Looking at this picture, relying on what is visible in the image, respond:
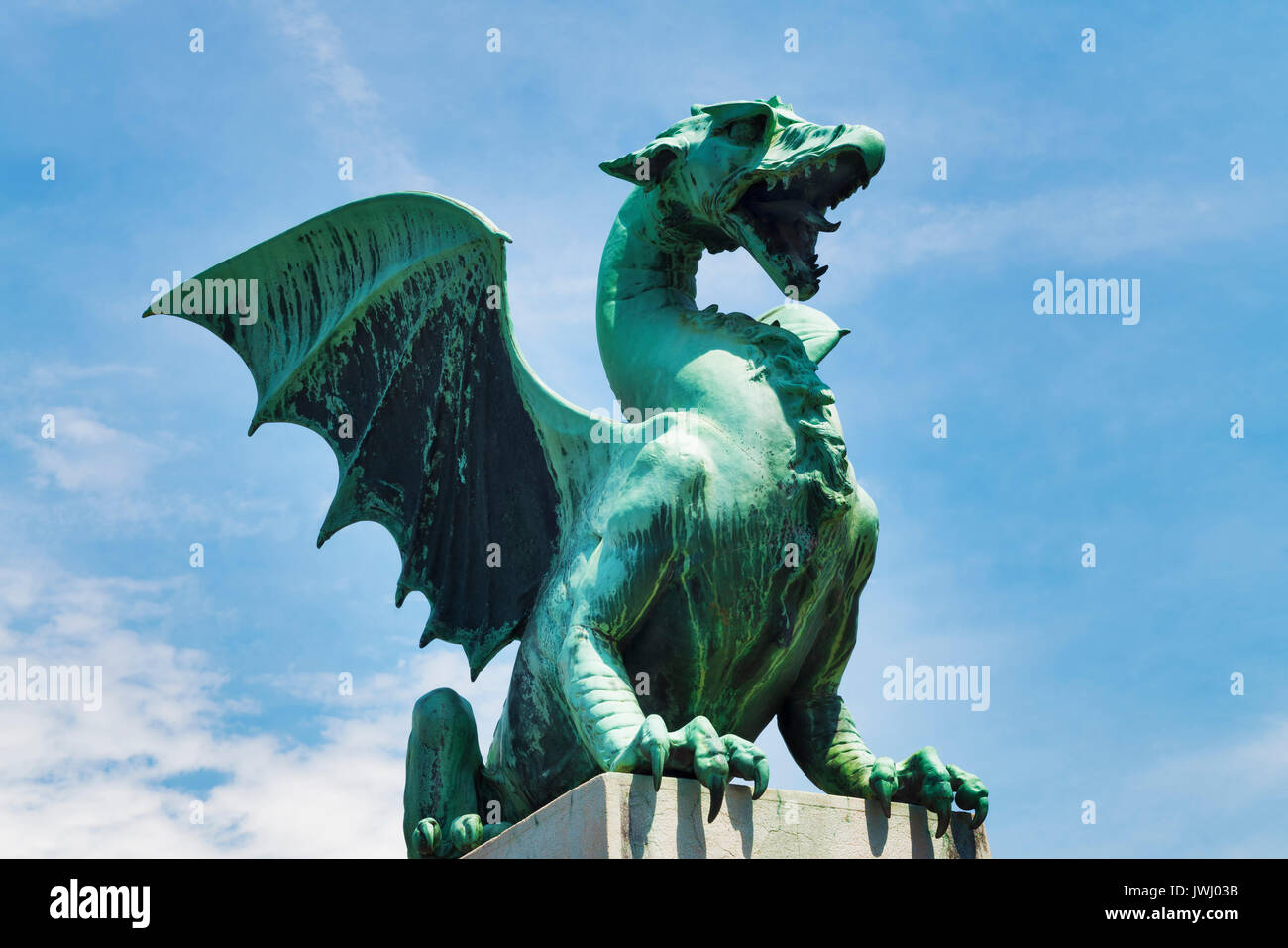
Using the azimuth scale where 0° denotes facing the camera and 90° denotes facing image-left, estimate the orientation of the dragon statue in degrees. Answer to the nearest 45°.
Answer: approximately 315°
